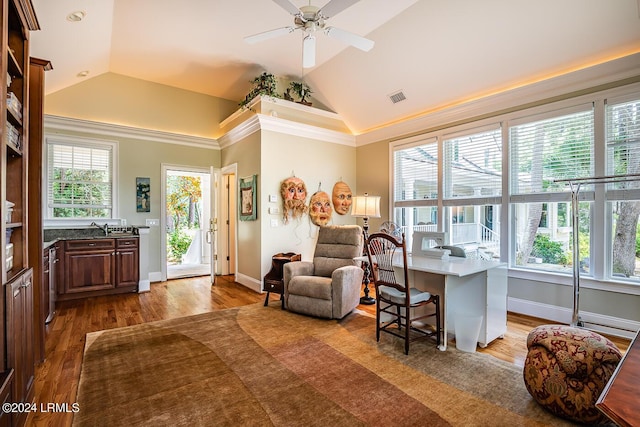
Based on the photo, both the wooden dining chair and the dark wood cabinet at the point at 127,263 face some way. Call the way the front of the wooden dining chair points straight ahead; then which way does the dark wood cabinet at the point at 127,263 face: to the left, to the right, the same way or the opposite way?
to the right

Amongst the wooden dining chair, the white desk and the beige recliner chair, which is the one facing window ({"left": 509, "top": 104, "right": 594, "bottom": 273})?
the wooden dining chair

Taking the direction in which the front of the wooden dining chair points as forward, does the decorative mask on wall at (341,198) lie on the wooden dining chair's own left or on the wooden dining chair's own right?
on the wooden dining chair's own left

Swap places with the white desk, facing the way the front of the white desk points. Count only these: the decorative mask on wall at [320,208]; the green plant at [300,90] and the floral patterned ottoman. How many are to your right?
2

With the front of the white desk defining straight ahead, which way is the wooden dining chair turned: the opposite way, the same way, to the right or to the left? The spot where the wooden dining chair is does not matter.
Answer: the opposite way

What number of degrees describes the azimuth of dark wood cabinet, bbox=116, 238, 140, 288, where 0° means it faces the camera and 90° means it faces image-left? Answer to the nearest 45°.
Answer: approximately 0°

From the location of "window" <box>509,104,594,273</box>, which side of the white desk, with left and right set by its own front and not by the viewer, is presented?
back

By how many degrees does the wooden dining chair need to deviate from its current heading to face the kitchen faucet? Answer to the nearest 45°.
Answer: approximately 135° to its left

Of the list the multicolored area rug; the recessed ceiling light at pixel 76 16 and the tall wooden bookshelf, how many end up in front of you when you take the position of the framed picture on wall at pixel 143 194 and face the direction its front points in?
3

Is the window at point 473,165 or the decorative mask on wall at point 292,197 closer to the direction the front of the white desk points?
the decorative mask on wall

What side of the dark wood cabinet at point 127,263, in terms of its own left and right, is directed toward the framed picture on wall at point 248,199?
left

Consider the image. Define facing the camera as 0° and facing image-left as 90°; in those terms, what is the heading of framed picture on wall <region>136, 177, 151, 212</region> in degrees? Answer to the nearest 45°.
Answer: approximately 0°
